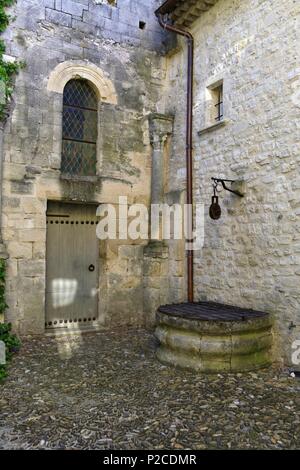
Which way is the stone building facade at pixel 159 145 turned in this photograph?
toward the camera
